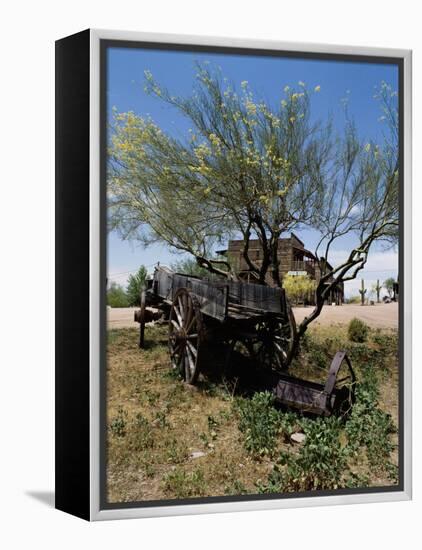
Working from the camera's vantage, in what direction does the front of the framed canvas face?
facing the viewer and to the right of the viewer
